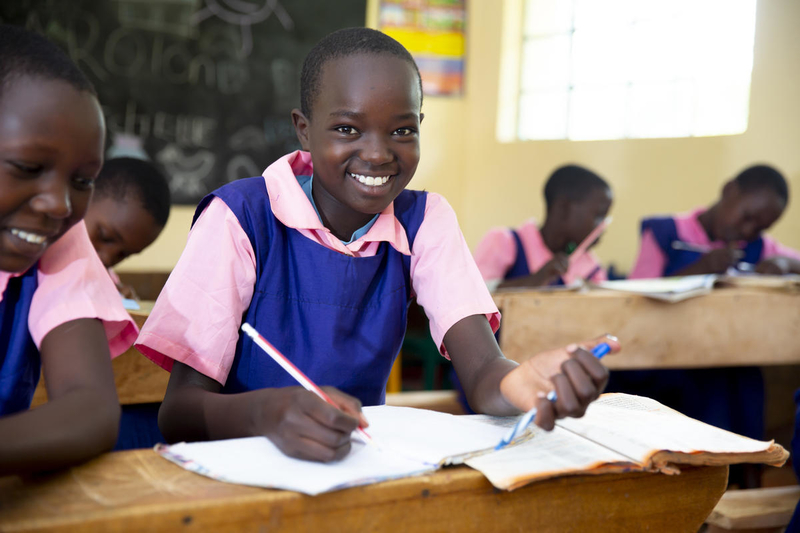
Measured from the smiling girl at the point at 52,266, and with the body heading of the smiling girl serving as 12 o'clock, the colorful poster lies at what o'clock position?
The colorful poster is roughly at 7 o'clock from the smiling girl.

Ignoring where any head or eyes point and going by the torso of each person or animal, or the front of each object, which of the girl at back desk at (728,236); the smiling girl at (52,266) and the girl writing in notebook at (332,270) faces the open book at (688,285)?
the girl at back desk

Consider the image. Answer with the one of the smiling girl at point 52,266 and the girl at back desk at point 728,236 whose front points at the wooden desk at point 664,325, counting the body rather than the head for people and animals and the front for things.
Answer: the girl at back desk

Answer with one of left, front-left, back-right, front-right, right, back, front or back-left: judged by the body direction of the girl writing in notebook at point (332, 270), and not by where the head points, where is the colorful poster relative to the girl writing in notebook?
back-left

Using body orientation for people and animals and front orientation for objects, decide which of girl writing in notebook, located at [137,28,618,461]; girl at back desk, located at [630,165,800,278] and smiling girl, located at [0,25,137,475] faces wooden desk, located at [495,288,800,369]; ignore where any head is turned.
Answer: the girl at back desk

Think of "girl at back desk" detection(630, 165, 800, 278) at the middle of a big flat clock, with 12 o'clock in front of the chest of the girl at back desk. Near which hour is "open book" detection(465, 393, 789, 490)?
The open book is roughly at 12 o'clock from the girl at back desk.

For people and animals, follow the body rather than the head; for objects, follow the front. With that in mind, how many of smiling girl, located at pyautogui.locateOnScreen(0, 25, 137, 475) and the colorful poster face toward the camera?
2

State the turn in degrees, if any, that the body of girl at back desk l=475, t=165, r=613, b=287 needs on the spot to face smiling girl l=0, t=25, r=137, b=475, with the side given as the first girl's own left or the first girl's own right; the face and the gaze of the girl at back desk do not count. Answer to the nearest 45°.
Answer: approximately 45° to the first girl's own right

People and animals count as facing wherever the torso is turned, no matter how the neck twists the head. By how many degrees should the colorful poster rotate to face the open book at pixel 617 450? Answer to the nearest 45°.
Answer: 0° — it already faces it
